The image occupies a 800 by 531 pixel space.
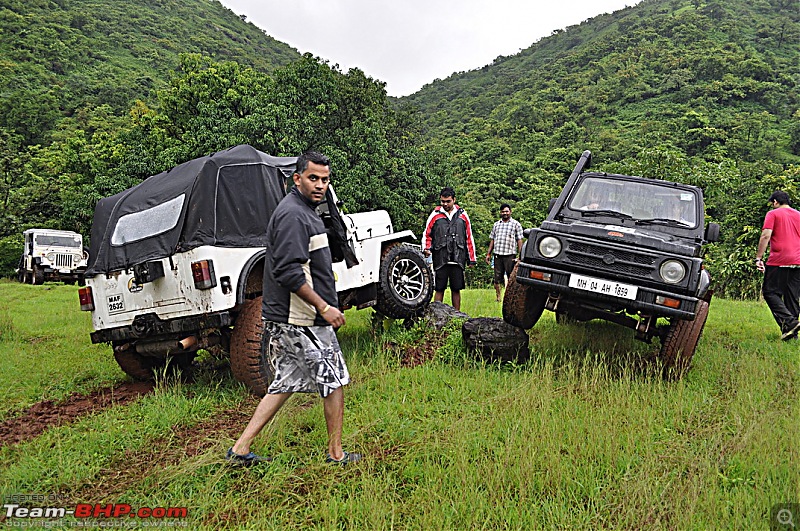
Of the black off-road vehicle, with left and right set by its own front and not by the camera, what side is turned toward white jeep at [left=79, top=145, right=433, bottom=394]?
right

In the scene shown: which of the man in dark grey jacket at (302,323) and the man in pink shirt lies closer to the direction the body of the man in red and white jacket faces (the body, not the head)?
the man in dark grey jacket

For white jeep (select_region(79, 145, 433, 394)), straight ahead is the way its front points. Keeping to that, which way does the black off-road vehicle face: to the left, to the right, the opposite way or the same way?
the opposite way

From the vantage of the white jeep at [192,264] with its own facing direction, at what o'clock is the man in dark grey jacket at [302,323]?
The man in dark grey jacket is roughly at 4 o'clock from the white jeep.

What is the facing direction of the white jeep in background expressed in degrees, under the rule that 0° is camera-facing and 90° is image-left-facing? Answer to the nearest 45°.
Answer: approximately 315°

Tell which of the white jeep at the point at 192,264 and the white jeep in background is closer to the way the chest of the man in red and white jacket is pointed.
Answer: the white jeep

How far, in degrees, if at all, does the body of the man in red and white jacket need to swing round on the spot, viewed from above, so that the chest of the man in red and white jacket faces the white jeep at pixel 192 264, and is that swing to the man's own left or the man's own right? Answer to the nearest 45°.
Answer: approximately 45° to the man's own right

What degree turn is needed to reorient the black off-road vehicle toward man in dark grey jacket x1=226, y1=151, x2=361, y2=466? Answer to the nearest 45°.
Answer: approximately 45° to its right

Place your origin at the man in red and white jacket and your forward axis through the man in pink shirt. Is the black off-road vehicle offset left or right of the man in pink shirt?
right
